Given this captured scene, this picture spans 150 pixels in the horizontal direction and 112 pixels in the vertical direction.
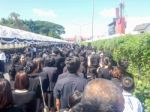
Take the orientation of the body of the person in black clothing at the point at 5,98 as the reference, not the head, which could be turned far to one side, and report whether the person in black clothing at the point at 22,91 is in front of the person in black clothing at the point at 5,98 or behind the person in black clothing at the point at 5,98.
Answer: in front

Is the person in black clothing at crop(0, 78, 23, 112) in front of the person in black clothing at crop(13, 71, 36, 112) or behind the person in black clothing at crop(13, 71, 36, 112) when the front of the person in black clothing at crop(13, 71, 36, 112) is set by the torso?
behind

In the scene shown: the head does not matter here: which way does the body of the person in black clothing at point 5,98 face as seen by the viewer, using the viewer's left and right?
facing away from the viewer

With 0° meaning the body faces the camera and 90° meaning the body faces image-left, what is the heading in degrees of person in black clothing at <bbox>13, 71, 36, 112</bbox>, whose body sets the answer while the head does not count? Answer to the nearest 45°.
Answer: approximately 180°

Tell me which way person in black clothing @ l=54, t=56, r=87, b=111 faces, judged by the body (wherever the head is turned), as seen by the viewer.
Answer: away from the camera

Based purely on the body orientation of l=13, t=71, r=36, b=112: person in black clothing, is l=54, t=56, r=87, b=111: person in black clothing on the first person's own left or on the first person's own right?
on the first person's own right

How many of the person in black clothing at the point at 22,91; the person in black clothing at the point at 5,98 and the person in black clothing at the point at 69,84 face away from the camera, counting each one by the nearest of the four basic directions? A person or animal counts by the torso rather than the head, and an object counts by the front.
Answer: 3
